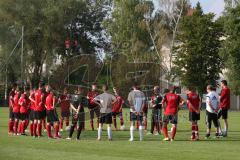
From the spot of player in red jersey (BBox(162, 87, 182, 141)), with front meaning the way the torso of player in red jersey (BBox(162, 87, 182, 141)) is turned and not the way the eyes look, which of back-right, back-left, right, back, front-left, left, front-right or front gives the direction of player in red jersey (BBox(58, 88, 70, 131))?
front-left

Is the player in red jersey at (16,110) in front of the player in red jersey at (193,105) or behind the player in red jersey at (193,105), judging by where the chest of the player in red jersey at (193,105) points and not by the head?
in front

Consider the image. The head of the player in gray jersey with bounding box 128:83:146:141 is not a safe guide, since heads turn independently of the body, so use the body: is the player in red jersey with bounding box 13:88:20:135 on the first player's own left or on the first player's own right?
on the first player's own left

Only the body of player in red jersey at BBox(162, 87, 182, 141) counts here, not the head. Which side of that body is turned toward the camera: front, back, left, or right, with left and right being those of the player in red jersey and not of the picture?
back

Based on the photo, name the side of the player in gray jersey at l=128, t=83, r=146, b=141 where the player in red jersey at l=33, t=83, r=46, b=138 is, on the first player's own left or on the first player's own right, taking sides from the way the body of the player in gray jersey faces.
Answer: on the first player's own left

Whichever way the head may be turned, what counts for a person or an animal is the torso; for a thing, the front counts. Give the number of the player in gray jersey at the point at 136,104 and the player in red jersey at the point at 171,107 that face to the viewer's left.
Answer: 0

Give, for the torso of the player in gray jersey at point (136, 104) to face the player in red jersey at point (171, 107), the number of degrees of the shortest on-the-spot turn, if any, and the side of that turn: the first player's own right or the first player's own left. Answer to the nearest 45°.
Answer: approximately 90° to the first player's own right

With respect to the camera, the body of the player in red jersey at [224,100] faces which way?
to the viewer's left

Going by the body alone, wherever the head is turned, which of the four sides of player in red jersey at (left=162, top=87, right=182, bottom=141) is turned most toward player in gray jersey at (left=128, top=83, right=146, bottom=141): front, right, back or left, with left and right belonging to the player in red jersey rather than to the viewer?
left

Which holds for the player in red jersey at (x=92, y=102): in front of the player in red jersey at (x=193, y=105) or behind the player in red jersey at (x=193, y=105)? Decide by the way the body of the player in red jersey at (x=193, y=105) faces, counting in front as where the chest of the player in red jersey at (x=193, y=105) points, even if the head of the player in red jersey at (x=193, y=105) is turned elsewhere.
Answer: in front

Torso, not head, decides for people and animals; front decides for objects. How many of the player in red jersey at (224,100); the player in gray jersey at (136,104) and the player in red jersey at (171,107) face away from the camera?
2
